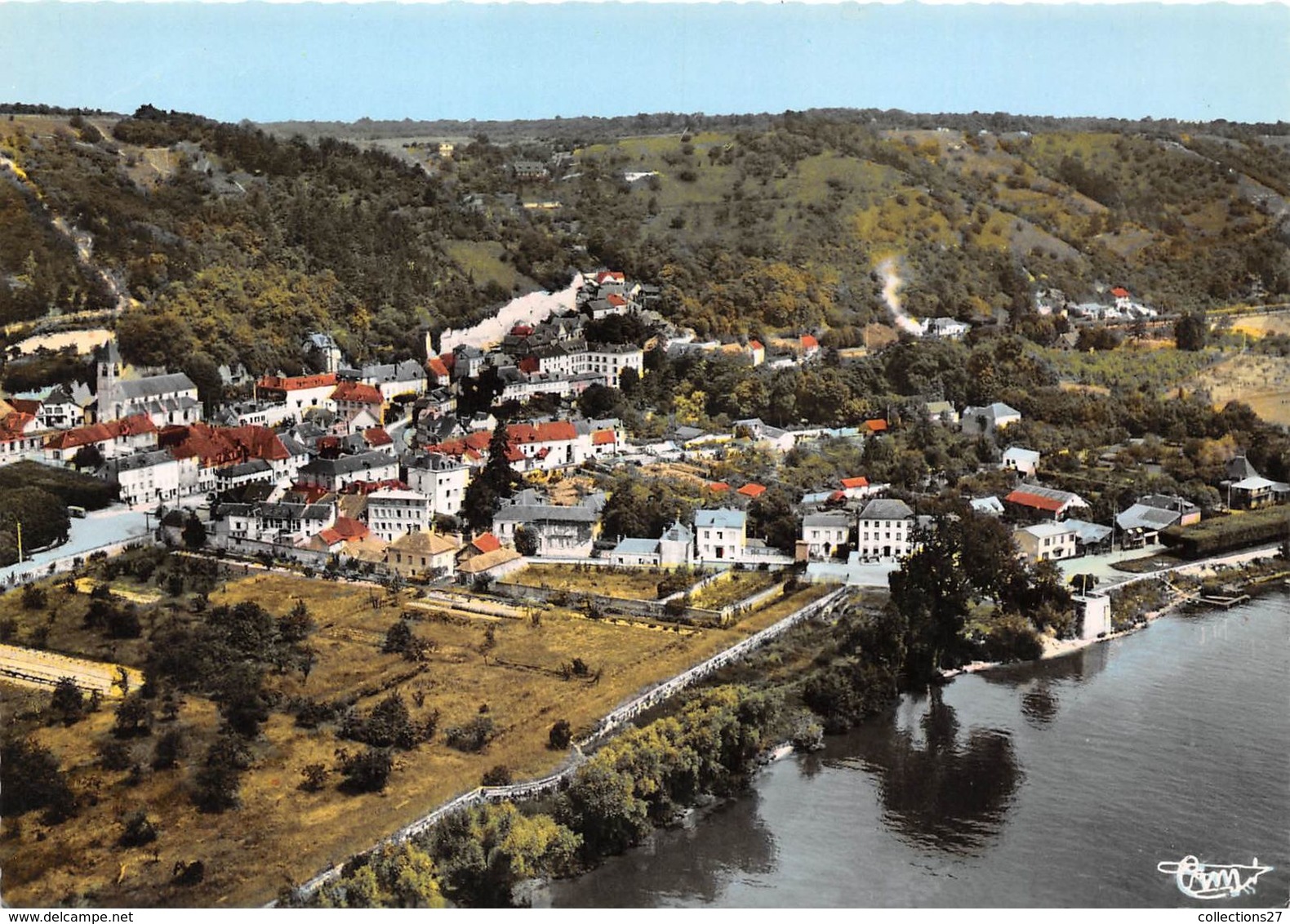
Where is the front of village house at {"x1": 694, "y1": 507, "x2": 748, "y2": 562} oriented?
toward the camera

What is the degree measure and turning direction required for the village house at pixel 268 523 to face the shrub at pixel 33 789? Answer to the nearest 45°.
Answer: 0° — it already faces it

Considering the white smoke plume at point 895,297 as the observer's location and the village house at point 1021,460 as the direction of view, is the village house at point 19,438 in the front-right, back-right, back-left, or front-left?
front-right

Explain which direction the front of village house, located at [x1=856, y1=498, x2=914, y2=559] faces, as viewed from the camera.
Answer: facing the viewer

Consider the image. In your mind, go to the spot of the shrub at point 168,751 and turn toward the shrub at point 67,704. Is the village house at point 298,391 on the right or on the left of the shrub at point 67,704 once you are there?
right

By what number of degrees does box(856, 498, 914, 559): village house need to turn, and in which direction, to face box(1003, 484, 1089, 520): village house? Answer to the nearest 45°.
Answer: approximately 135° to its left

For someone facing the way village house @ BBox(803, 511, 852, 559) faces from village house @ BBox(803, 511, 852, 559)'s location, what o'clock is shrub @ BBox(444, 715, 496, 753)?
The shrub is roughly at 1 o'clock from the village house.

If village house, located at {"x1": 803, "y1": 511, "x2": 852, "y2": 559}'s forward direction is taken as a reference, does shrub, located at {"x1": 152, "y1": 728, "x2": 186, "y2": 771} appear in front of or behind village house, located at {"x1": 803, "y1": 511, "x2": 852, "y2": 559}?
in front

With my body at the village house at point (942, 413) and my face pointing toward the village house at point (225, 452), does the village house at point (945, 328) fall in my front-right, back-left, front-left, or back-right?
back-right

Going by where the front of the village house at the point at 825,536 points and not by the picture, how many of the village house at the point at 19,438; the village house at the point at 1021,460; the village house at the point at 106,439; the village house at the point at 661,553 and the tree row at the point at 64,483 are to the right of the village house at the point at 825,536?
4

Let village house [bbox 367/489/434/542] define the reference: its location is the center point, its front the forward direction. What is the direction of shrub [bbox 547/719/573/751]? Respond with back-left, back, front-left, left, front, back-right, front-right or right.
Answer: front

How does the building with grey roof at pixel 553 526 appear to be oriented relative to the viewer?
toward the camera

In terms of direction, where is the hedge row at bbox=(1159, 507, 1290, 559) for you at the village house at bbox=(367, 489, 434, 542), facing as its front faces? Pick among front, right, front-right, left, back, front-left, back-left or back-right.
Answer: left

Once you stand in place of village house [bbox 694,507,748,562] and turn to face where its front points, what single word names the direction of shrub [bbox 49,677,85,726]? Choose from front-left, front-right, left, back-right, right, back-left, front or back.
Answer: front-right
